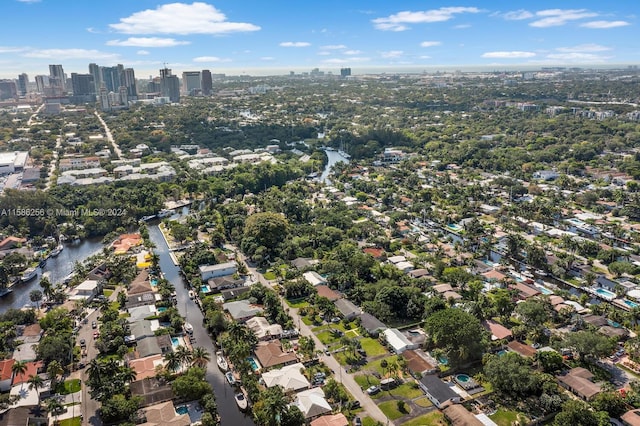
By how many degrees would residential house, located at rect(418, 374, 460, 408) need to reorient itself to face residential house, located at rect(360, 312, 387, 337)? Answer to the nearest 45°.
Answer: approximately 90° to its right

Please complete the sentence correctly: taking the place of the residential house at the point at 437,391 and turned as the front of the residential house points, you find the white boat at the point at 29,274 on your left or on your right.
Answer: on your right

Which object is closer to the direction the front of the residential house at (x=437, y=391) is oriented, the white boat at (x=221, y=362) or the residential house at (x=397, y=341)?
the white boat

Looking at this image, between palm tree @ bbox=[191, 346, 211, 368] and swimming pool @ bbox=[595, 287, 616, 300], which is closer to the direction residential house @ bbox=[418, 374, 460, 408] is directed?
the palm tree

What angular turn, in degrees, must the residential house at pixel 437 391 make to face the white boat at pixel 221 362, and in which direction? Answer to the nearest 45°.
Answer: approximately 45° to its right

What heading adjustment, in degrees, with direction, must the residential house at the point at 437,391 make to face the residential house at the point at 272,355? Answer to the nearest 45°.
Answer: approximately 45° to its right

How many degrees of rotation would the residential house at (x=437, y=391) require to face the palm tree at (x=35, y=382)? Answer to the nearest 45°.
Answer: approximately 45° to its right

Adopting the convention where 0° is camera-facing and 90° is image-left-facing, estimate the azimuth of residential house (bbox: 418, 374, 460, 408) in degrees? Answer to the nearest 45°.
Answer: approximately 45°

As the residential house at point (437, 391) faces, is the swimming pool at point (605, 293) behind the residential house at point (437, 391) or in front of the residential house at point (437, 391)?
behind

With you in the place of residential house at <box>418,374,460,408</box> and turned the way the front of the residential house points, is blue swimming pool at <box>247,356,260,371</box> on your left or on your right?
on your right

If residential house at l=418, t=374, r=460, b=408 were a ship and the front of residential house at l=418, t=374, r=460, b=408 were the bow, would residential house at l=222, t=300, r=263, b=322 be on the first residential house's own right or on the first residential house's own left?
on the first residential house's own right

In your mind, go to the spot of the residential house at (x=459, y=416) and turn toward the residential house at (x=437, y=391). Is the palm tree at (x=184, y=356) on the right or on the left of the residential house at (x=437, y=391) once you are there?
left

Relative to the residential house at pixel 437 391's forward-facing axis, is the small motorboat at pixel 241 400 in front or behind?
in front

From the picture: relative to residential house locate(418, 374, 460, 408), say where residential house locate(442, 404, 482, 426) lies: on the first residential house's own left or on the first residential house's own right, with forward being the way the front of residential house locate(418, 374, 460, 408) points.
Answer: on the first residential house's own left
